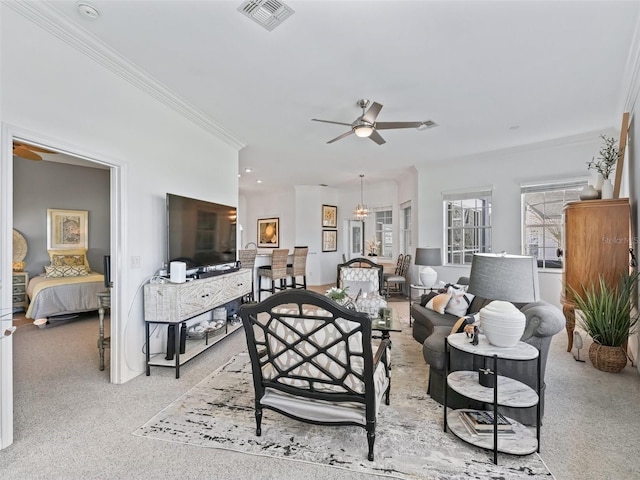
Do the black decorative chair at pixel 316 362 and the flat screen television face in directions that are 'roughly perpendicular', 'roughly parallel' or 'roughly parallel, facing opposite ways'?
roughly perpendicular

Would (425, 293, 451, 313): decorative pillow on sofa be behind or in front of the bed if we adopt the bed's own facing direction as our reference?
in front

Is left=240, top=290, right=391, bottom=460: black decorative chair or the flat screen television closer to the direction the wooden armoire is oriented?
the flat screen television

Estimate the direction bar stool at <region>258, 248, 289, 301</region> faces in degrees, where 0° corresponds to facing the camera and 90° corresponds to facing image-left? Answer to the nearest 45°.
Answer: approximately 135°

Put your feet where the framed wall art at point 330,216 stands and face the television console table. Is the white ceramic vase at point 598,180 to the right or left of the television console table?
left

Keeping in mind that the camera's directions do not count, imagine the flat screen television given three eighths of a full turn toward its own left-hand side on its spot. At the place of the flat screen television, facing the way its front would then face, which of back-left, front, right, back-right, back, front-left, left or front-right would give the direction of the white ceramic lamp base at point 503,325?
back-right

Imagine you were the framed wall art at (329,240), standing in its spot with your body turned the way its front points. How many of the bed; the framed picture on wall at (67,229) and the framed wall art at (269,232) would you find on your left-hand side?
0

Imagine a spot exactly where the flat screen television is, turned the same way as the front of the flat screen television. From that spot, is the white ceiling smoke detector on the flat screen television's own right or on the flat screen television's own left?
on the flat screen television's own right

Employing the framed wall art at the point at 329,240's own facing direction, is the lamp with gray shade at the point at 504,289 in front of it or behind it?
in front

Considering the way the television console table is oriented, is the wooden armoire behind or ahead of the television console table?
ahead

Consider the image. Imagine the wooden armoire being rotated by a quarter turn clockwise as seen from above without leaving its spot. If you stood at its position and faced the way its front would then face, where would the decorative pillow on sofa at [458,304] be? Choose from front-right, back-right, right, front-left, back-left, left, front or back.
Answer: back-left

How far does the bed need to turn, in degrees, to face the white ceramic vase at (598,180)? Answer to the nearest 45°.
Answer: approximately 45° to its left

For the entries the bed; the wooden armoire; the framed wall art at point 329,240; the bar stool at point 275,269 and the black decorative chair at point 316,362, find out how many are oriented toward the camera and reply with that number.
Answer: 2

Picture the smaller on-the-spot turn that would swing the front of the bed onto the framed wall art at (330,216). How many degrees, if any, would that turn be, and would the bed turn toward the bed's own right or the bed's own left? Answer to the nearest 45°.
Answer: approximately 90° to the bed's own left

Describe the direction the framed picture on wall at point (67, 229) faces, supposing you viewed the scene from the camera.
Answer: facing the viewer

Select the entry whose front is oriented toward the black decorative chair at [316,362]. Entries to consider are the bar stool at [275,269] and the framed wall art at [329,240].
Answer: the framed wall art

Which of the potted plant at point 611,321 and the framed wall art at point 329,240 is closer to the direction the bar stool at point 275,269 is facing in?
the framed wall art

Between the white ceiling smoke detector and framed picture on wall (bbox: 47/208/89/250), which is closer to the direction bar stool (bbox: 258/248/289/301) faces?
the framed picture on wall
